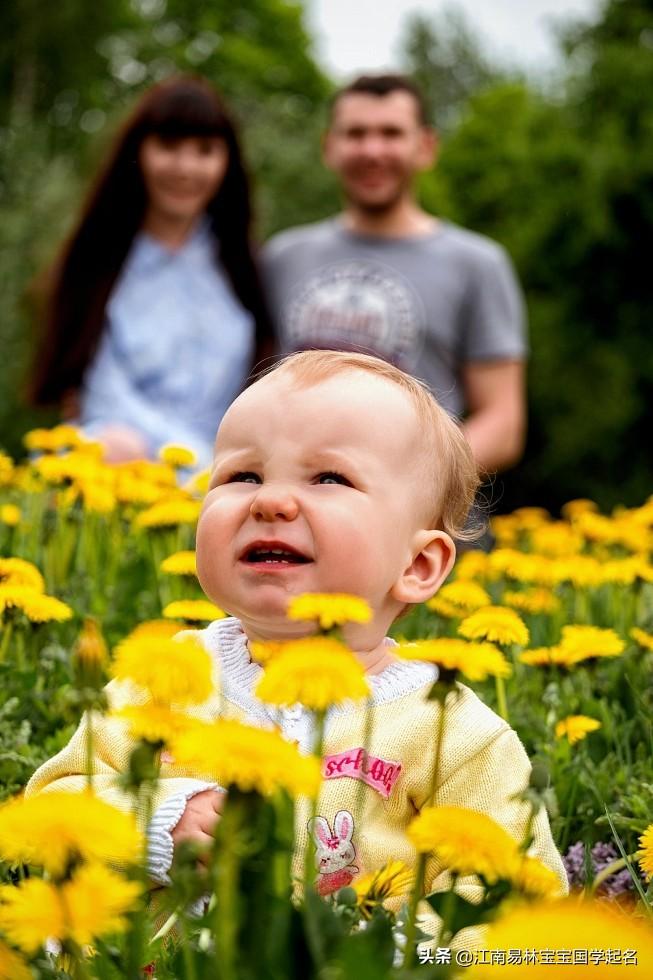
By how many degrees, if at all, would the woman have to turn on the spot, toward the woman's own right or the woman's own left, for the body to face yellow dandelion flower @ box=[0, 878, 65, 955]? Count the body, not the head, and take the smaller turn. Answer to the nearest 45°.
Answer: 0° — they already face it

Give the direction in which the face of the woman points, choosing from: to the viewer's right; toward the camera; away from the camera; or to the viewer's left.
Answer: toward the camera

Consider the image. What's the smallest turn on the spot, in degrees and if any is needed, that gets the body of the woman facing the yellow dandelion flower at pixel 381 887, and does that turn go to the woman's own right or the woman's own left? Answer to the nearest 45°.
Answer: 0° — they already face it

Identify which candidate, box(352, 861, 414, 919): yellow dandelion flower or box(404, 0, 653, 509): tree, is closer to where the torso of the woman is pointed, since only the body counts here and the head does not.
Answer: the yellow dandelion flower

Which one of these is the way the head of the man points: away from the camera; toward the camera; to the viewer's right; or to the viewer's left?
toward the camera

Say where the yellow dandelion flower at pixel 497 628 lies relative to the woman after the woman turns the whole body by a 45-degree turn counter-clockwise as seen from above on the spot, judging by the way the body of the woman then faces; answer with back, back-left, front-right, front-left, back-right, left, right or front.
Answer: front-right

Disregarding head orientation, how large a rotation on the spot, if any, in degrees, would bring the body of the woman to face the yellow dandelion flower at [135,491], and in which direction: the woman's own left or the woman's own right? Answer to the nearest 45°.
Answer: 0° — they already face it

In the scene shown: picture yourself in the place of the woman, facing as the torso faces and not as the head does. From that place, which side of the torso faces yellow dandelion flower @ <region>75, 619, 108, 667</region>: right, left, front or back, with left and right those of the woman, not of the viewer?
front

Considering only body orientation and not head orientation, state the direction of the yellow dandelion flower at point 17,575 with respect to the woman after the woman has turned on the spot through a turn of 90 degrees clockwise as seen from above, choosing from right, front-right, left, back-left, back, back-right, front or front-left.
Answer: left

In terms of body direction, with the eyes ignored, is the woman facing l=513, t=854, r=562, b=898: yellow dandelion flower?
yes

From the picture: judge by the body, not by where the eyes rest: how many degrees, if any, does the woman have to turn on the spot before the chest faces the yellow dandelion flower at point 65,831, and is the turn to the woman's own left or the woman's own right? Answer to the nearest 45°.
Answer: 0° — they already face it

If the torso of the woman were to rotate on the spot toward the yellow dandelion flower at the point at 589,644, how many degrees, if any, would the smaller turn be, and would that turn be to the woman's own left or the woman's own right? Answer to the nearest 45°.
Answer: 0° — they already face it

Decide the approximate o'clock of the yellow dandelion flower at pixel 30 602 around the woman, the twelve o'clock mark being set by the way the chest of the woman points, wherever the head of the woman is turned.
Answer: The yellow dandelion flower is roughly at 12 o'clock from the woman.

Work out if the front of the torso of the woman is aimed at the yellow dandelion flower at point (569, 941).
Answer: yes

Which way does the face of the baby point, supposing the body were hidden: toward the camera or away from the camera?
toward the camera

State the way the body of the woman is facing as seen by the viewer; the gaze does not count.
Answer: toward the camera

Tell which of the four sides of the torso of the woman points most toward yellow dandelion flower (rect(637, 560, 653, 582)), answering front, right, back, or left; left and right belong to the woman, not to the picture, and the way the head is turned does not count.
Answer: front

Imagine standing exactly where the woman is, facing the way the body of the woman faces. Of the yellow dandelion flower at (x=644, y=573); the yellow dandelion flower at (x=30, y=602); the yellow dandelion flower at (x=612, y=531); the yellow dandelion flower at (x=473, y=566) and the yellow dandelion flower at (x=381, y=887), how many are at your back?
0
